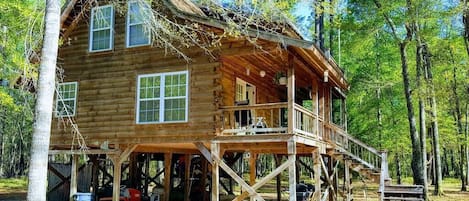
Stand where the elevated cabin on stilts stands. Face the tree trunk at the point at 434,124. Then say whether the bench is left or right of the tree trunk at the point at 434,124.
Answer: right

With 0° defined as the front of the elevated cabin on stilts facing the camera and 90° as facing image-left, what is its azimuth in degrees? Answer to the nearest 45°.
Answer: approximately 315°

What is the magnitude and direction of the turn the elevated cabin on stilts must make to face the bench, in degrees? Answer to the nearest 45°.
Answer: approximately 45° to its left

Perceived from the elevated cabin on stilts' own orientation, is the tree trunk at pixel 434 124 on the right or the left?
on its left
